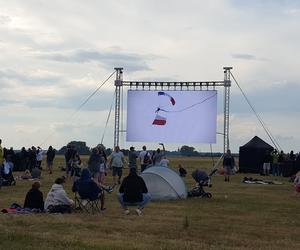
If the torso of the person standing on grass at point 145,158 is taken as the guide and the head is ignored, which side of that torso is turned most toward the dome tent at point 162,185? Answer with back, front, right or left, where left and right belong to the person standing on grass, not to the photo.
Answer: back

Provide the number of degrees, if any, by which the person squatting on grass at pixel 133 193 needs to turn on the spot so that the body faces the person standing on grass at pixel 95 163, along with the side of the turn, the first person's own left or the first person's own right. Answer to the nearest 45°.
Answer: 0° — they already face them

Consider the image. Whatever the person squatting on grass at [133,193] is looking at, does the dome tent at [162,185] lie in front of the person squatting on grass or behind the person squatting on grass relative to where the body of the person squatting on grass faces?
in front

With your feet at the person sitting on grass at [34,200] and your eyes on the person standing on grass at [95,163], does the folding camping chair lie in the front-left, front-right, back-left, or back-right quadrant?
front-right

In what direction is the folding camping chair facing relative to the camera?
away from the camera

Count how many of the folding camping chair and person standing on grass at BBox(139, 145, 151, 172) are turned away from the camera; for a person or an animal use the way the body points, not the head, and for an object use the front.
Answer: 2

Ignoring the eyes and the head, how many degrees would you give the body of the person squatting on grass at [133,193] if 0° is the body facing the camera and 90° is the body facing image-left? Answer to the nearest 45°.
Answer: approximately 180°

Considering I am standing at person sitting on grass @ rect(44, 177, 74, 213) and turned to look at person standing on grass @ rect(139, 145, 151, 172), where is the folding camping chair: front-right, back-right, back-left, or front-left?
front-right

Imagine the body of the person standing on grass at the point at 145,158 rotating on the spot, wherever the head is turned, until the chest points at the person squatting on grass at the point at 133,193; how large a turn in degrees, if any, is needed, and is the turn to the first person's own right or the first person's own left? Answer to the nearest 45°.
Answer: approximately 180°

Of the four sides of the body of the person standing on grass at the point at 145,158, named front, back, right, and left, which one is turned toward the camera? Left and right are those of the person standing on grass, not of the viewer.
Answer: back

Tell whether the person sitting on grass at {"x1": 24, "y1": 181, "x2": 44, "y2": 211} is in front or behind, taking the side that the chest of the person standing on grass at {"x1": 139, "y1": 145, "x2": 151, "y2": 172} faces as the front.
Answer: behind

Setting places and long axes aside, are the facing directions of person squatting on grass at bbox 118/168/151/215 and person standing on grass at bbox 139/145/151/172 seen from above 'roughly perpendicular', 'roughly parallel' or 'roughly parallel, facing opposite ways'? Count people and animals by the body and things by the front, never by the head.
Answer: roughly parallel

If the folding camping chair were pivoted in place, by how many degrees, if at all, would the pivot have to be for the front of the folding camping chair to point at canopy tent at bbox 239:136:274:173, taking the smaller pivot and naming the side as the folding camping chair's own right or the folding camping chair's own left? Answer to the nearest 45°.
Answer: approximately 45° to the folding camping chair's own right

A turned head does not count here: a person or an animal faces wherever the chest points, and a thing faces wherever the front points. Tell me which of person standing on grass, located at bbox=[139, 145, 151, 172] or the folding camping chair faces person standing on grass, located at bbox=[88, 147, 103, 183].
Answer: the folding camping chair

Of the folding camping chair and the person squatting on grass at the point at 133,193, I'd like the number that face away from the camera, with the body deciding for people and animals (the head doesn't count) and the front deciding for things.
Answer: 2

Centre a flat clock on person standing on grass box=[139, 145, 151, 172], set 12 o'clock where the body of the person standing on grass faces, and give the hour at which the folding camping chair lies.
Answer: The folding camping chair is roughly at 6 o'clock from the person standing on grass.

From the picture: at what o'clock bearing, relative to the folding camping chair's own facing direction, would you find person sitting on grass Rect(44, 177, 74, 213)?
The person sitting on grass is roughly at 8 o'clock from the folding camping chair.

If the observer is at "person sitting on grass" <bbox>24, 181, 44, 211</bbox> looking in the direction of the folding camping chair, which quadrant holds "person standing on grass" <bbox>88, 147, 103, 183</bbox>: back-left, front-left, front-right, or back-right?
front-left

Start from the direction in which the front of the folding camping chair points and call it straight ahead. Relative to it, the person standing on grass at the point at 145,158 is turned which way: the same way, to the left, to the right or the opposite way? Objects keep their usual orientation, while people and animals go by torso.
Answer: the same way
